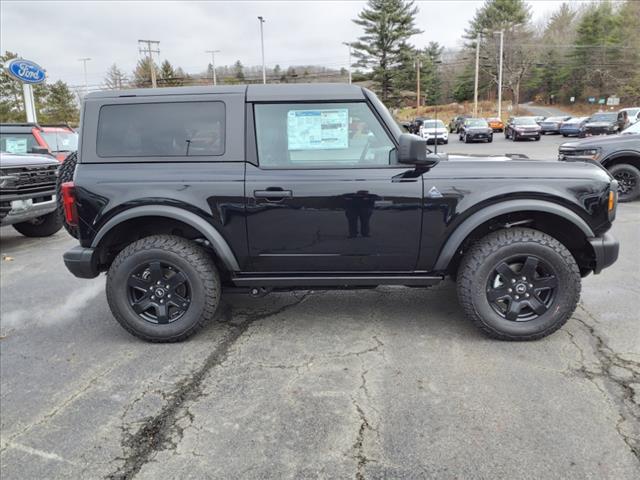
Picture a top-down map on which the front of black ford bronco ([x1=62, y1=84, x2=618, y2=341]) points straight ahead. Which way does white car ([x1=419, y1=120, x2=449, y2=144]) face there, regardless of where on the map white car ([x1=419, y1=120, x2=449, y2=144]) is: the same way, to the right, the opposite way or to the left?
to the right

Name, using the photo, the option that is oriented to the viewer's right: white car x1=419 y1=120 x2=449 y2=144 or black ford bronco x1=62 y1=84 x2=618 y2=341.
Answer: the black ford bronco

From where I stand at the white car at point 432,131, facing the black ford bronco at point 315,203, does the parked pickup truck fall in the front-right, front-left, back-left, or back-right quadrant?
front-right

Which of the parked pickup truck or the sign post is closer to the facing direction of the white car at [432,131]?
the parked pickup truck

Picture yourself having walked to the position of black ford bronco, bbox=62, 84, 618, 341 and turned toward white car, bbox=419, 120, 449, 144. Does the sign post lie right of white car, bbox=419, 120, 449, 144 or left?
left

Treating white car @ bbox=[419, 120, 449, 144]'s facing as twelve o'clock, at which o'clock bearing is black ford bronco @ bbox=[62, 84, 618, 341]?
The black ford bronco is roughly at 12 o'clock from the white car.

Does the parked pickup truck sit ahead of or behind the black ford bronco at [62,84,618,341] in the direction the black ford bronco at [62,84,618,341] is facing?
behind

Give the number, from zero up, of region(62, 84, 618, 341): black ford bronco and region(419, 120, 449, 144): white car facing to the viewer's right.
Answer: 1

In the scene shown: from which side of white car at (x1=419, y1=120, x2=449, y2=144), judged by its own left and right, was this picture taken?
front

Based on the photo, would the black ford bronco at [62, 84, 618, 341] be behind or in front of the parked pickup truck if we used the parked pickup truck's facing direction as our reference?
in front

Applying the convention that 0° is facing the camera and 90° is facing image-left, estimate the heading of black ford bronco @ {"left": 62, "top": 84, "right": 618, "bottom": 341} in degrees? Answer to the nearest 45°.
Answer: approximately 270°

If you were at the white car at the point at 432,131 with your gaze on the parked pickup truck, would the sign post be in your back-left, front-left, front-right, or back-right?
front-right

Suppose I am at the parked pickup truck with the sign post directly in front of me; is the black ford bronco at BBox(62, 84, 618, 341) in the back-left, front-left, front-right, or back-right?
back-right

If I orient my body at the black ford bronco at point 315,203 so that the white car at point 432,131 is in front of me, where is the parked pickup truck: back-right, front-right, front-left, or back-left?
front-left

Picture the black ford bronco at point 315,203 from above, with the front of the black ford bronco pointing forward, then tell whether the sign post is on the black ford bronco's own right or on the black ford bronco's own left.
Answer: on the black ford bronco's own left
